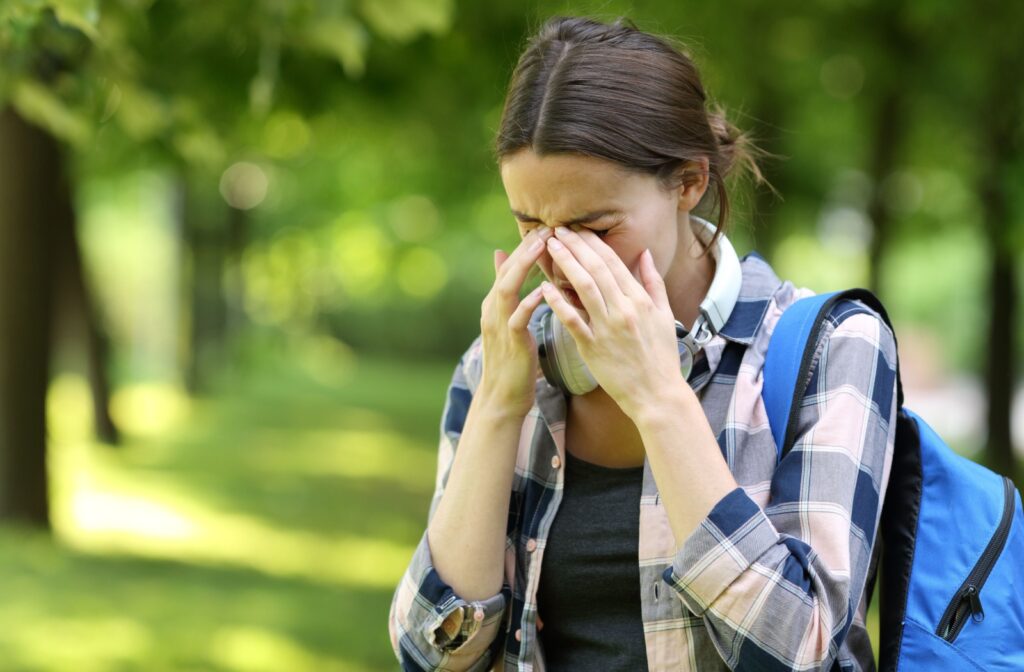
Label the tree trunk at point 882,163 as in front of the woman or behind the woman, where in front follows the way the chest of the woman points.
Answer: behind

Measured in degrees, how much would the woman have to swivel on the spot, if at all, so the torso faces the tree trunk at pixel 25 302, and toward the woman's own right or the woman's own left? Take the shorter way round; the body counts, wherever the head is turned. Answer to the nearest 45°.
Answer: approximately 90° to the woman's own right

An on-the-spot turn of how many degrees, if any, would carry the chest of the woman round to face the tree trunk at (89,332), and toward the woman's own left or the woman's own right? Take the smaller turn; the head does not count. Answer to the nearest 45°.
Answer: approximately 90° to the woman's own right

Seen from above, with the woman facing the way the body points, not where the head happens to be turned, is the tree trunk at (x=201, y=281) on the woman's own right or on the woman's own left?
on the woman's own right

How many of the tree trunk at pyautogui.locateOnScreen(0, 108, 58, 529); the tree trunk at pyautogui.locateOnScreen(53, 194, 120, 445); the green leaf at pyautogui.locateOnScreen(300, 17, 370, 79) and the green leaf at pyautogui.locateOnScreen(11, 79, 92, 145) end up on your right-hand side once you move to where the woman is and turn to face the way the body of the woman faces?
4

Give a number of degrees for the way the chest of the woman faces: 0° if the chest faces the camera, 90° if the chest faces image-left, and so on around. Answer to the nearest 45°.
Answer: approximately 45°

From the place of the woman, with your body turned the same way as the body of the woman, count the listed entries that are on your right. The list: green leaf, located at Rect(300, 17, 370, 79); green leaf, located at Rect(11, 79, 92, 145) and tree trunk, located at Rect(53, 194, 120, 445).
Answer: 3

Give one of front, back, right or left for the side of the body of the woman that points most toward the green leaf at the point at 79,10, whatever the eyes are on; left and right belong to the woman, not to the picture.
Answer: right

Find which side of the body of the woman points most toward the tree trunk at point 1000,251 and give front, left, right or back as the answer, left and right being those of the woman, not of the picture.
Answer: back

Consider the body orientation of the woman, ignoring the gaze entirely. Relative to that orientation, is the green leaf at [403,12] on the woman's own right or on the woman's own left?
on the woman's own right

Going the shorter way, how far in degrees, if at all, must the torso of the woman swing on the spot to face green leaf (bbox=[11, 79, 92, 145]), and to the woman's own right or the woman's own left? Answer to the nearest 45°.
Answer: approximately 90° to the woman's own right

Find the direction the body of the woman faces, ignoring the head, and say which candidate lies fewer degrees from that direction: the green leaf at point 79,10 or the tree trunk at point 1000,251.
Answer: the green leaf
